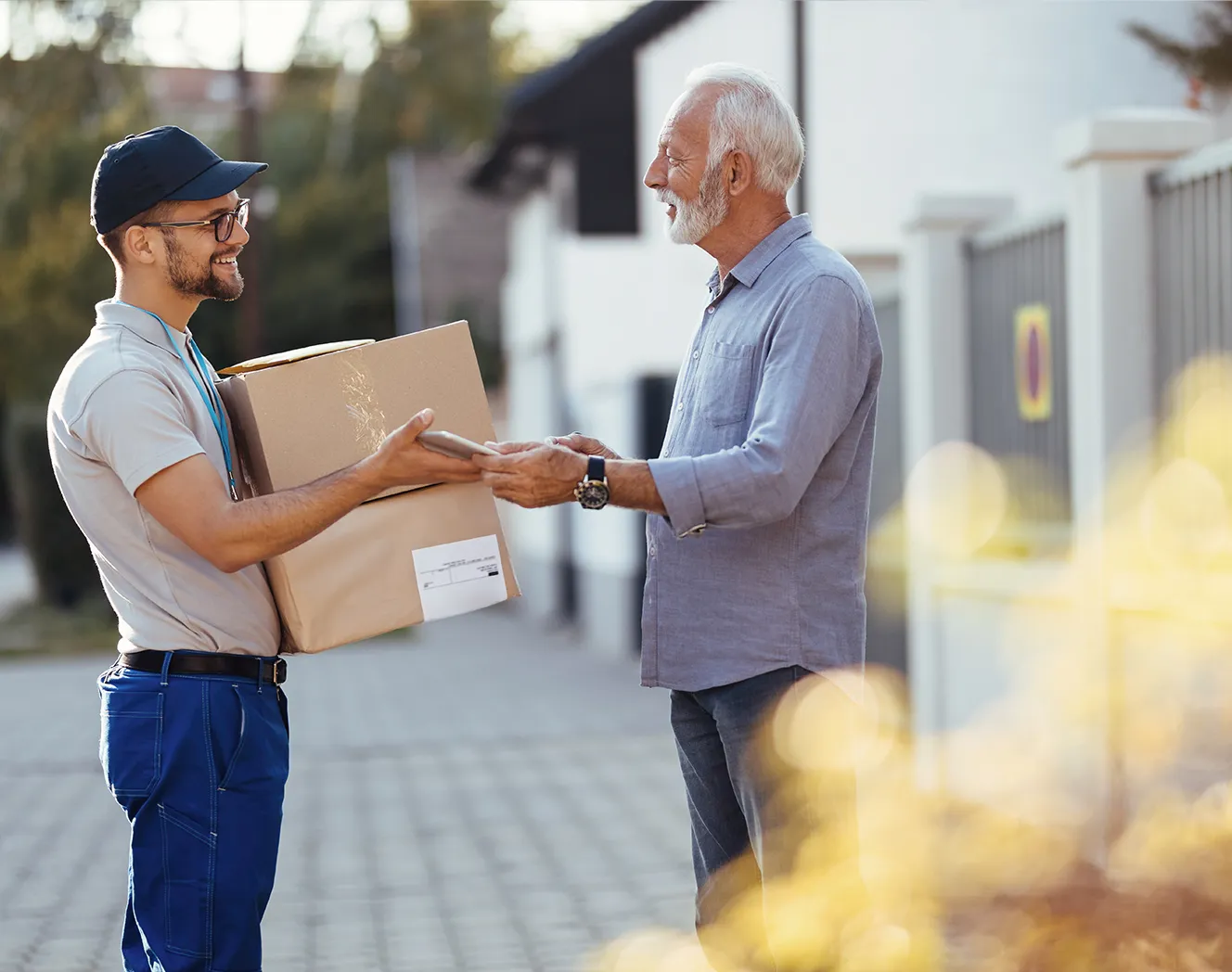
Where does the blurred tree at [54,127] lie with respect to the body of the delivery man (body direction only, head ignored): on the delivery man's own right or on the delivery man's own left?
on the delivery man's own left

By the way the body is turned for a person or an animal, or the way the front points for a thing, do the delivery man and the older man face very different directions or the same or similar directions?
very different directions

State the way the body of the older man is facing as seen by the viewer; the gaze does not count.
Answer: to the viewer's left

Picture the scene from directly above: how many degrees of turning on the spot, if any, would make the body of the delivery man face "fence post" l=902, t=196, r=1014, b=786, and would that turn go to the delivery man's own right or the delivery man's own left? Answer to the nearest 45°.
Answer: approximately 45° to the delivery man's own left

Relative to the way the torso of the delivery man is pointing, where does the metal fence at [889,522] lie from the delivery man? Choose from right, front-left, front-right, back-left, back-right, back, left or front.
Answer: front-left

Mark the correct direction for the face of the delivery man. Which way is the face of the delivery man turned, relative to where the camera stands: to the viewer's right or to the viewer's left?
to the viewer's right

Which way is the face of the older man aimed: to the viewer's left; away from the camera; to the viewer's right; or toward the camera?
to the viewer's left

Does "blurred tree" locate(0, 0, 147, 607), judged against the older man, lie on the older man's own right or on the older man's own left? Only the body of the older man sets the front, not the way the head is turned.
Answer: on the older man's own right

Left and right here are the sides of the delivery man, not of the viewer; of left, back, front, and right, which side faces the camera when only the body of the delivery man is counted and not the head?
right

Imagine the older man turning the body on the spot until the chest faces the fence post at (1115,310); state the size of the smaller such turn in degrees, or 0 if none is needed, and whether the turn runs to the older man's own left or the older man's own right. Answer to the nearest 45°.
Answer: approximately 135° to the older man's own right

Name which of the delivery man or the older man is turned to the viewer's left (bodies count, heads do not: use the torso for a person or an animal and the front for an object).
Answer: the older man

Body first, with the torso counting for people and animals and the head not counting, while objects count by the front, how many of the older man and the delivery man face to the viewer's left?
1

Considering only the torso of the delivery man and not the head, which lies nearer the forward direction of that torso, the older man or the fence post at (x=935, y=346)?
the older man
